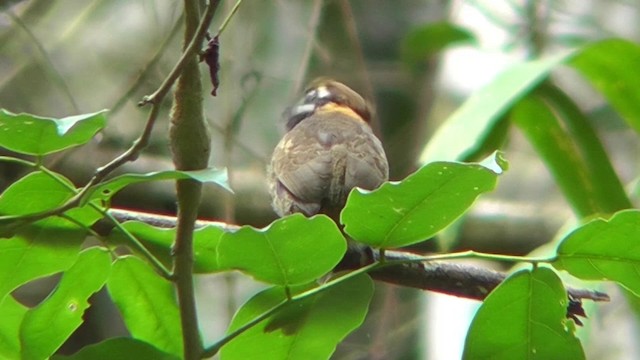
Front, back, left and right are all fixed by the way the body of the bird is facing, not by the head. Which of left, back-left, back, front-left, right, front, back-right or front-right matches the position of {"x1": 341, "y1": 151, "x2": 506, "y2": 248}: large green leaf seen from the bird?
back

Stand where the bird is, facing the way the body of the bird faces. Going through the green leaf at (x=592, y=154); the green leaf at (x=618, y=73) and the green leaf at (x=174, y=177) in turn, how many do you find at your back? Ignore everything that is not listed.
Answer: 1

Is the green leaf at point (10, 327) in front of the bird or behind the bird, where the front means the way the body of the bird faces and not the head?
behind

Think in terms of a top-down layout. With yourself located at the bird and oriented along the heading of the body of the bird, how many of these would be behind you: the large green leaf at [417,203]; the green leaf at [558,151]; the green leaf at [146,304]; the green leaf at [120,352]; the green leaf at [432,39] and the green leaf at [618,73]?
3

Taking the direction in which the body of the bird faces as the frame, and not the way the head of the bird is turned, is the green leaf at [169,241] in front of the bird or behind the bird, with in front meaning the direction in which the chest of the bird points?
behind

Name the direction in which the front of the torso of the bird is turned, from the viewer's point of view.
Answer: away from the camera

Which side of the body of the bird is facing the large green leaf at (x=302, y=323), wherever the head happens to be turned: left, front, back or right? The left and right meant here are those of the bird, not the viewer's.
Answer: back

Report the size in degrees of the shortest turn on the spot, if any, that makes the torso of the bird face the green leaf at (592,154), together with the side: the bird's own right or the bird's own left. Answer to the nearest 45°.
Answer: approximately 45° to the bird's own right

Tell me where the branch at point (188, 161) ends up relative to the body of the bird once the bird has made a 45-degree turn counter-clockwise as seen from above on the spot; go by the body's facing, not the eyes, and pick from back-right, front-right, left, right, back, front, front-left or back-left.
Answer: front-left

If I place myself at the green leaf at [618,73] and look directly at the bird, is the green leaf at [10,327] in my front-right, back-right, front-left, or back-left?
front-left

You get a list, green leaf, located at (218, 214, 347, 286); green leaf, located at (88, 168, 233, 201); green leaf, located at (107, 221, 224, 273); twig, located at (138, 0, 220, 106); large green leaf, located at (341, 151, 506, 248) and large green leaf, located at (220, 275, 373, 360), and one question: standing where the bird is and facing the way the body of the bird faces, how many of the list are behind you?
6

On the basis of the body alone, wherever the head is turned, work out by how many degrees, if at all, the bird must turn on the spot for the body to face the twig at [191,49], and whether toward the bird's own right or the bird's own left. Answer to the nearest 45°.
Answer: approximately 90° to the bird's own left

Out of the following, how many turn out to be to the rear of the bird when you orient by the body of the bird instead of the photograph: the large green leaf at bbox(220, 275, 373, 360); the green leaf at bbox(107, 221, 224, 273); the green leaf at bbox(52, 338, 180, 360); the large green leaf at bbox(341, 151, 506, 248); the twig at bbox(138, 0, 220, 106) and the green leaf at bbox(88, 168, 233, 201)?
6

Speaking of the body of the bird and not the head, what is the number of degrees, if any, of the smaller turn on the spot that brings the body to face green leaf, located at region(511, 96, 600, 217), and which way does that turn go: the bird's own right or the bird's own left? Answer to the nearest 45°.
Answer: approximately 45° to the bird's own right
